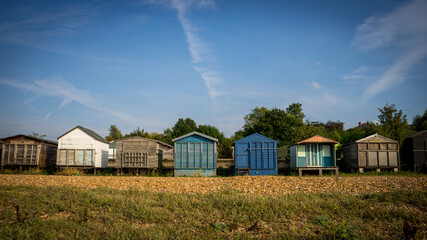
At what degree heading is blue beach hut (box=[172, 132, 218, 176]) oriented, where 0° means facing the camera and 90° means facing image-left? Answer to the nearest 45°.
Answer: approximately 0°

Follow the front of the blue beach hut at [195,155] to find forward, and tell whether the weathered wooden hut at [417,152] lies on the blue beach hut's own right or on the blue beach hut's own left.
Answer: on the blue beach hut's own left

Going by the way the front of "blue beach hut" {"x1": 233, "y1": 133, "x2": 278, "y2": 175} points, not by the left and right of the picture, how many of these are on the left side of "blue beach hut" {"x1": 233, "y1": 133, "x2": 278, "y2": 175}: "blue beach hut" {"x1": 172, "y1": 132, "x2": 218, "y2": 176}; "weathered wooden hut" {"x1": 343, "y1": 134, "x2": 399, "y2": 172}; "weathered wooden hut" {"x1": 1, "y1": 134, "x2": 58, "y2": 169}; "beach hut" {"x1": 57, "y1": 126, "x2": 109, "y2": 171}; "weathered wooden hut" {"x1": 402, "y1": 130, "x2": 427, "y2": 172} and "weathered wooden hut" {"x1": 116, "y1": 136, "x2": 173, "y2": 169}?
2

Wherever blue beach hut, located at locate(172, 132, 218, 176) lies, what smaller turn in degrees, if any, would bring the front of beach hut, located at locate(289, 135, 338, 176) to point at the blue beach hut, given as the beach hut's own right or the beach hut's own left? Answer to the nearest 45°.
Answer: approximately 90° to the beach hut's own right

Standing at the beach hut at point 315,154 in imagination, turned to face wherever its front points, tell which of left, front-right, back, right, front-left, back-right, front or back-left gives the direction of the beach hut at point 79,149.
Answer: right

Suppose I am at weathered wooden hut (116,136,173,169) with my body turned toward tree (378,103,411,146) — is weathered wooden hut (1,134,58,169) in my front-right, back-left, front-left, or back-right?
back-left

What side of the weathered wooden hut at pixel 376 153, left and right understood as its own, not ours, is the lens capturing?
front

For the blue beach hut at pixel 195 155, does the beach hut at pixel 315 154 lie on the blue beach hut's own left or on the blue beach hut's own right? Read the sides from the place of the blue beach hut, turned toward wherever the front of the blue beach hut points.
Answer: on the blue beach hut's own left

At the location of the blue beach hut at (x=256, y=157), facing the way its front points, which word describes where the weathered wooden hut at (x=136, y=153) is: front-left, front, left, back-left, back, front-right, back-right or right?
right

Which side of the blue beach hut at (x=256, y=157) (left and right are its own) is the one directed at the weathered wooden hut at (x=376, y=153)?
left
